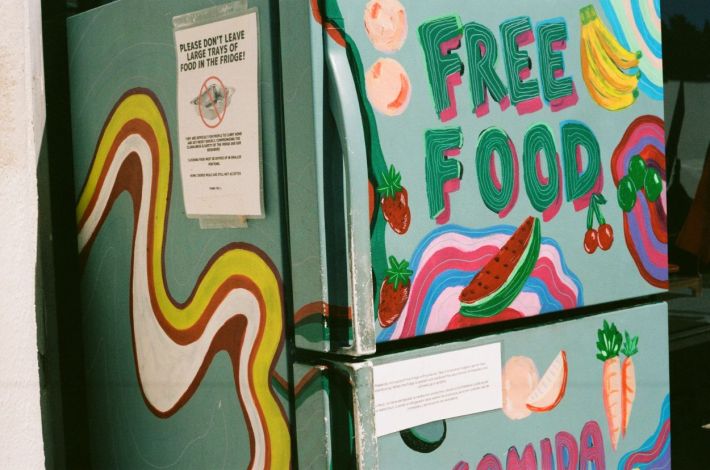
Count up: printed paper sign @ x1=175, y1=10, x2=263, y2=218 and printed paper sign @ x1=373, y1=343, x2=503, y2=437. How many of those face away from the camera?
0

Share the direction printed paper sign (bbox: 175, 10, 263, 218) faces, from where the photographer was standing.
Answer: facing the viewer and to the left of the viewer

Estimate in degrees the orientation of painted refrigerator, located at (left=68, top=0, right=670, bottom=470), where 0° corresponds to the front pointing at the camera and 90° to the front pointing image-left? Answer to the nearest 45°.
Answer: approximately 315°
